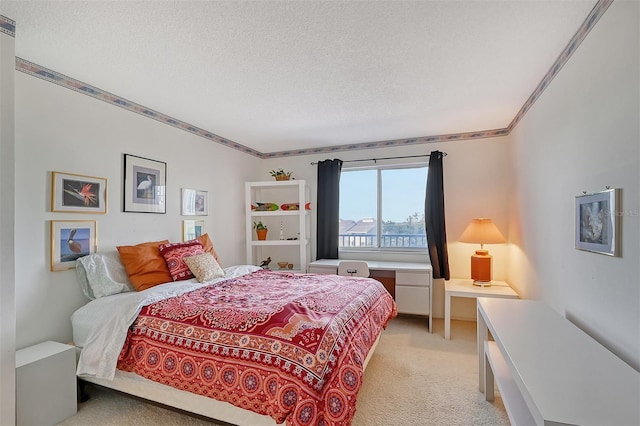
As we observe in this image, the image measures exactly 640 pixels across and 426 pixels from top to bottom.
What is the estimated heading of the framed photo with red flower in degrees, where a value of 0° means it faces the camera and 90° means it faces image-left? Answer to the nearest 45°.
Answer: approximately 315°

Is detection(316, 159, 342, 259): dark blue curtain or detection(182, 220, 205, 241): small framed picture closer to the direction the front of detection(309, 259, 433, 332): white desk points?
the small framed picture

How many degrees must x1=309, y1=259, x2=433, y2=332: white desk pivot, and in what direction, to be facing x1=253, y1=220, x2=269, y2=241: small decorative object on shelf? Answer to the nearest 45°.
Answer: approximately 90° to its right

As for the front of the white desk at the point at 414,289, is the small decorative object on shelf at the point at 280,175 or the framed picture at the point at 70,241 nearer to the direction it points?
the framed picture

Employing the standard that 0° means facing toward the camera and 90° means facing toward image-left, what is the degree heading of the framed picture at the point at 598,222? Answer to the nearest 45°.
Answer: approximately 45°
